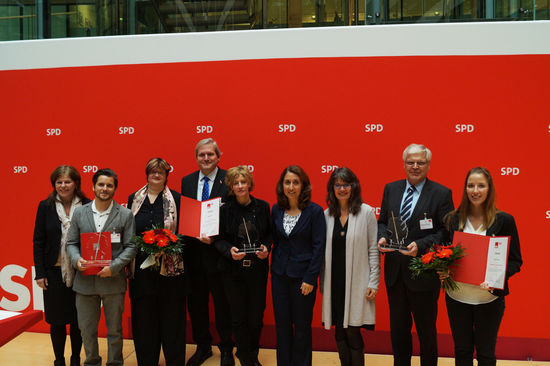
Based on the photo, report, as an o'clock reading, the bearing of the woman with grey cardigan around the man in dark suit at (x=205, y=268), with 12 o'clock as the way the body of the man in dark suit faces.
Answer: The woman with grey cardigan is roughly at 10 o'clock from the man in dark suit.

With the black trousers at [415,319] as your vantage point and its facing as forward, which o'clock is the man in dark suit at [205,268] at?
The man in dark suit is roughly at 3 o'clock from the black trousers.

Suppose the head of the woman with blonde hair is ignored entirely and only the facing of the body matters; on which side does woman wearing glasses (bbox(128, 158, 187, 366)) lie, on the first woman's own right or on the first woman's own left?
on the first woman's own right

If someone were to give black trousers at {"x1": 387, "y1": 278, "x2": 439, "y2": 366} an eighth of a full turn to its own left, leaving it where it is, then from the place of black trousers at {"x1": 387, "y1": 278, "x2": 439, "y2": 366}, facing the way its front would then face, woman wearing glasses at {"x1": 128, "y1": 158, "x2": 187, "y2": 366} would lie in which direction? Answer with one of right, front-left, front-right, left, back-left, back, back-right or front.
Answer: back-right

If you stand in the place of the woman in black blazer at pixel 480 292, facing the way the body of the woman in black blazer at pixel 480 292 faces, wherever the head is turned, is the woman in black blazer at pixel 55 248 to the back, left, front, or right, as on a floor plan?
right

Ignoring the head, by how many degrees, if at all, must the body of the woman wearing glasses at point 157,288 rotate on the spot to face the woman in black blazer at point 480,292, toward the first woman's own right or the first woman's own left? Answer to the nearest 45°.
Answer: approximately 45° to the first woman's own left

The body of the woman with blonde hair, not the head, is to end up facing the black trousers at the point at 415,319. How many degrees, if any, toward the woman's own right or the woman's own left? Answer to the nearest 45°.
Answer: approximately 90° to the woman's own left

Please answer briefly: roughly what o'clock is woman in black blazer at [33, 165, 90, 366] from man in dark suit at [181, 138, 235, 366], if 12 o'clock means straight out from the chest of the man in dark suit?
The woman in black blazer is roughly at 3 o'clock from the man in dark suit.

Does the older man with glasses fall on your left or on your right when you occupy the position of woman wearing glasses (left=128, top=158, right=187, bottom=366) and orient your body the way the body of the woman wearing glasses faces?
on your left

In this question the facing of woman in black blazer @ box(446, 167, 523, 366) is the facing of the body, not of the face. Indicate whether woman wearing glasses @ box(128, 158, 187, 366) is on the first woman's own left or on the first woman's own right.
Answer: on the first woman's own right
